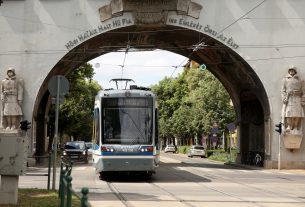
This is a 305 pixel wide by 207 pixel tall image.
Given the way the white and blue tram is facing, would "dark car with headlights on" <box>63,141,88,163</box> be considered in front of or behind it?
behind

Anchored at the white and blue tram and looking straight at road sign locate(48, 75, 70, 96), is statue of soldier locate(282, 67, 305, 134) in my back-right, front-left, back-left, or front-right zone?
back-left
